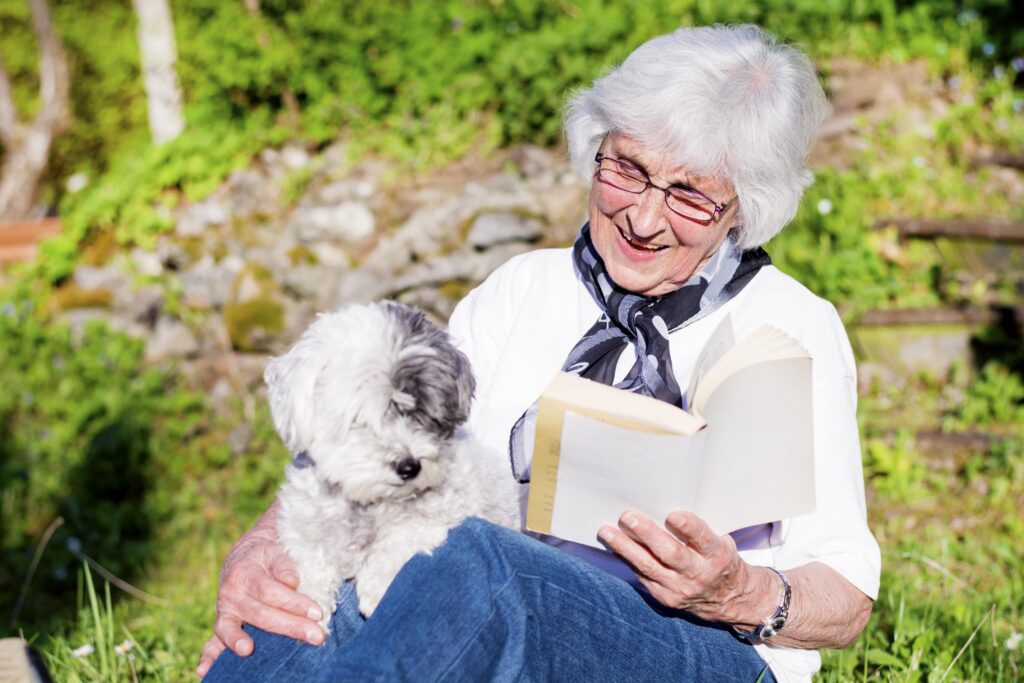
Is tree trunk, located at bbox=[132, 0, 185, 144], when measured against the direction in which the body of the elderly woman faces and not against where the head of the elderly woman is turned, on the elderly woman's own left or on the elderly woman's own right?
on the elderly woman's own right

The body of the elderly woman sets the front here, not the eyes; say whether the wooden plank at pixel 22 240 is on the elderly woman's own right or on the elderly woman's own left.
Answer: on the elderly woman's own right

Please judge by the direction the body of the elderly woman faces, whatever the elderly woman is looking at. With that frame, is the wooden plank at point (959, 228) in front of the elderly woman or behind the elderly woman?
behind

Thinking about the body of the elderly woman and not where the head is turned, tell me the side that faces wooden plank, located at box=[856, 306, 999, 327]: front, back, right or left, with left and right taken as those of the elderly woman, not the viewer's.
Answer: back

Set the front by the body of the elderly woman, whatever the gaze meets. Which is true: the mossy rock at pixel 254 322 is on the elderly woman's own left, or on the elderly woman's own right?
on the elderly woman's own right

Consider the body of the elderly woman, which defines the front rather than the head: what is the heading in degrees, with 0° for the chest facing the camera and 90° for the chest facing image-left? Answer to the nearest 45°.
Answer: approximately 45°

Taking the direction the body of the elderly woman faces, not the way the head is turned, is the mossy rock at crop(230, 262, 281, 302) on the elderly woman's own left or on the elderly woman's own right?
on the elderly woman's own right

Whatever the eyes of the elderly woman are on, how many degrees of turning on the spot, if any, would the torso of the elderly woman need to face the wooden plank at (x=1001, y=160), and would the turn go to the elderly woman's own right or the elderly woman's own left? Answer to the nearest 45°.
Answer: approximately 180°

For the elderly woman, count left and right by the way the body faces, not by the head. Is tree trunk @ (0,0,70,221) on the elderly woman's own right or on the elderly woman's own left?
on the elderly woman's own right
